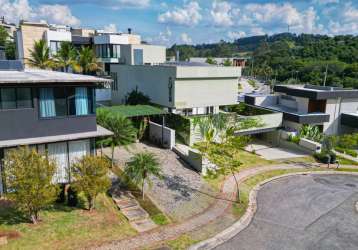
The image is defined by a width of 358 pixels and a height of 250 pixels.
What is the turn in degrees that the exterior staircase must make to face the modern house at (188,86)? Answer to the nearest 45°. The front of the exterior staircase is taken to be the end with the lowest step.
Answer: approximately 135° to its left

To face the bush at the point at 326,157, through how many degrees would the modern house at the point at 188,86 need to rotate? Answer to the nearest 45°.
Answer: approximately 45° to its left

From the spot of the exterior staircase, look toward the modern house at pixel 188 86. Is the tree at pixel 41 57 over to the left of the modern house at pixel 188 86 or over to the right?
left

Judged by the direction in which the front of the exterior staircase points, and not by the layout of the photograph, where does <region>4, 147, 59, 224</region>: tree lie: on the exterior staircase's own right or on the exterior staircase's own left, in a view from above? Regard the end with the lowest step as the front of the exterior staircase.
on the exterior staircase's own right

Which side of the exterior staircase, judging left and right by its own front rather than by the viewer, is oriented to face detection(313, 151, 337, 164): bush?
left

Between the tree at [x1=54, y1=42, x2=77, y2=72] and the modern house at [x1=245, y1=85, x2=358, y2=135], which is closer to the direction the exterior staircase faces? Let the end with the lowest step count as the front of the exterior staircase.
the modern house

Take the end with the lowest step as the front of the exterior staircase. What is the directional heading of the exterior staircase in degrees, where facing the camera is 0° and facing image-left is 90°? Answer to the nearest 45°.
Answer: approximately 315°

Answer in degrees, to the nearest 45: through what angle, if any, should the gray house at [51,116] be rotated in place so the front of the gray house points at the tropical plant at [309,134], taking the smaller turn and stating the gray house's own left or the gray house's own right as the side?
approximately 90° to the gray house's own left

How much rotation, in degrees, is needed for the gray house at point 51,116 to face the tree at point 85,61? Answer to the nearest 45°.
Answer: approximately 180°

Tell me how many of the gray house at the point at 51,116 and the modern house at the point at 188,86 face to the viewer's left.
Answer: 0

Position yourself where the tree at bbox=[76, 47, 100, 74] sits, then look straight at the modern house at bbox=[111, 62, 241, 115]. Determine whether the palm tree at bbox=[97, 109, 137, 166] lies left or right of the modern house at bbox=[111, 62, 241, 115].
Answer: right

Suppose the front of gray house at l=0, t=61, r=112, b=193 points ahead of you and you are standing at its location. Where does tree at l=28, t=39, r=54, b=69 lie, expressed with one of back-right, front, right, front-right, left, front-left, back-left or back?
back

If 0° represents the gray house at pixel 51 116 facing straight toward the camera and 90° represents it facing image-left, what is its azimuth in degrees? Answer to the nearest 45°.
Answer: approximately 0°
